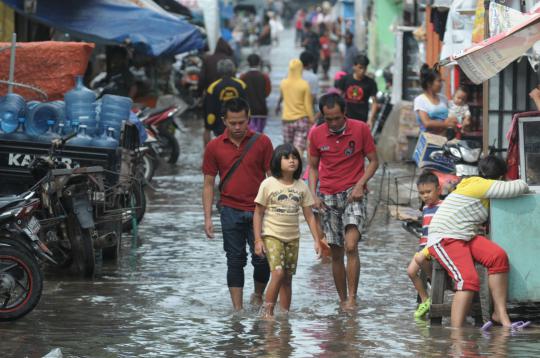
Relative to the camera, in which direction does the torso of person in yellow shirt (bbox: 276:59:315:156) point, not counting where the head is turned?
away from the camera

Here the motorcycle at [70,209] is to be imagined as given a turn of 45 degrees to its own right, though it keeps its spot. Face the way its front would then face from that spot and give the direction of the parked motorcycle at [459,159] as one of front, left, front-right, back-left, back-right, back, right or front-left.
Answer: right

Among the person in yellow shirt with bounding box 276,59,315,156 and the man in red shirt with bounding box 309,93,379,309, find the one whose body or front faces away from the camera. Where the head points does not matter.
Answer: the person in yellow shirt

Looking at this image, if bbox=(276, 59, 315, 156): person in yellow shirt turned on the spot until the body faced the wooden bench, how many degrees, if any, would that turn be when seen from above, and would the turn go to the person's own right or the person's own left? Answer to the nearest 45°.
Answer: approximately 180°

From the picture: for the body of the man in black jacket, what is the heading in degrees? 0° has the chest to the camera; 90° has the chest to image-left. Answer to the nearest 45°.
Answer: approximately 180°

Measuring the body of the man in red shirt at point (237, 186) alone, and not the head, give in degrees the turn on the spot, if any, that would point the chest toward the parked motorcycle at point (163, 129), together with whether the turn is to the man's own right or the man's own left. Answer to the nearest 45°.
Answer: approximately 180°

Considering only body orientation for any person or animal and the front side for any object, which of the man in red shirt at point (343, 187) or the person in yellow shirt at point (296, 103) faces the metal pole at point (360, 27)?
the person in yellow shirt
